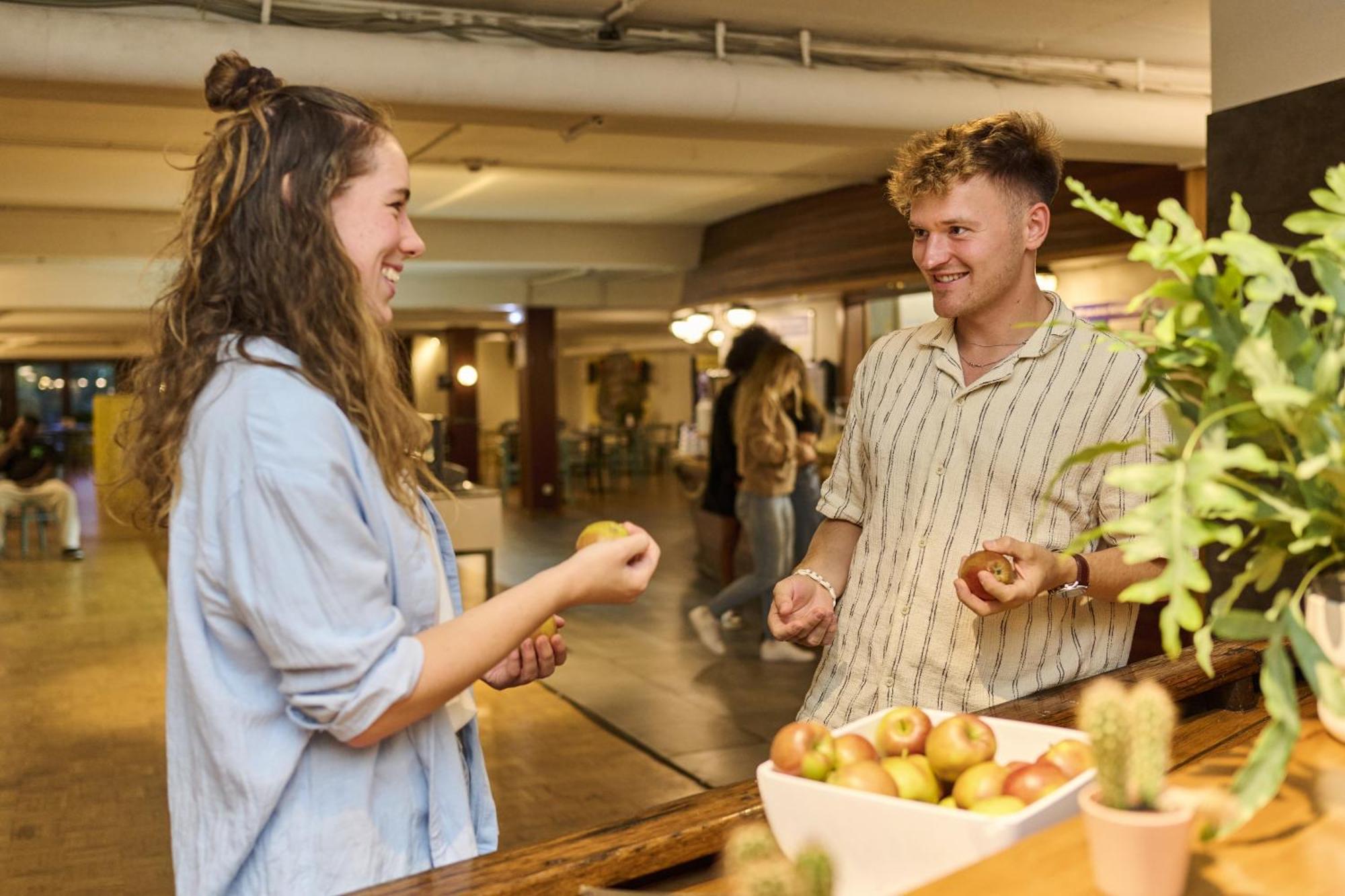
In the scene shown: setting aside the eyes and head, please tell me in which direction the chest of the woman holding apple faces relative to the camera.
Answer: to the viewer's right

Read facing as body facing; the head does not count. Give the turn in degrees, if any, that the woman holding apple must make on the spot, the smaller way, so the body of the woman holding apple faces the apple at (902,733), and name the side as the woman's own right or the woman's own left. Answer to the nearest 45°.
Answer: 0° — they already face it

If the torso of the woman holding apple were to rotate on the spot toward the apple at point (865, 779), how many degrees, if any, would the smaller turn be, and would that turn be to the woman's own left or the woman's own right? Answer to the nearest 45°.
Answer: approximately 45° to the woman's own right

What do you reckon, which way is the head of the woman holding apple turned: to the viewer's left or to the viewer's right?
to the viewer's right

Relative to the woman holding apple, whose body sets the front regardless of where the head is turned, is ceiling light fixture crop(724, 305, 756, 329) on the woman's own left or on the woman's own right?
on the woman's own left
